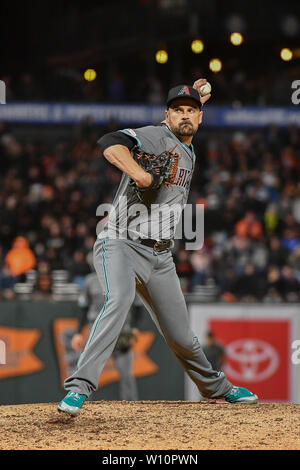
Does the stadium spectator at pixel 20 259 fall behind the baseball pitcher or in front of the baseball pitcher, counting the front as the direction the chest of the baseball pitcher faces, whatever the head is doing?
behind
